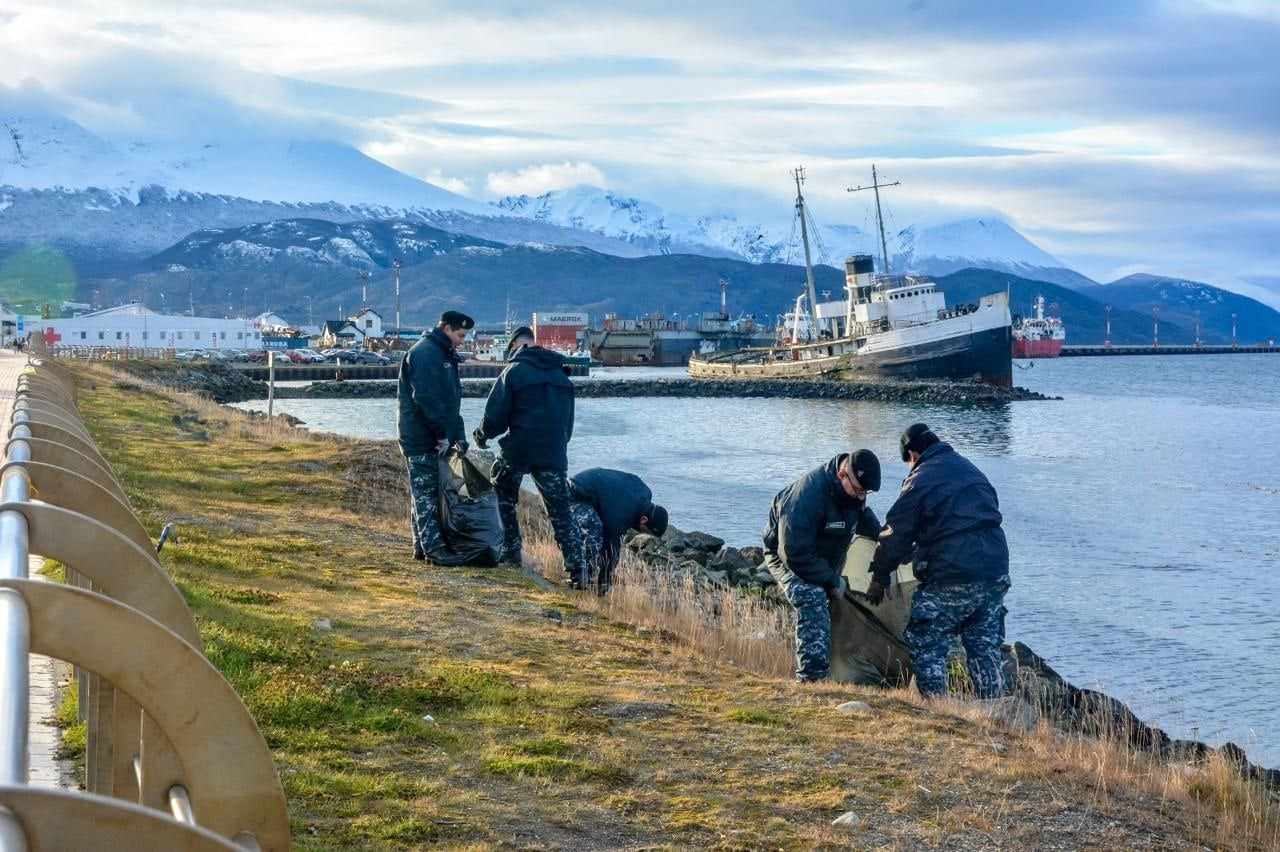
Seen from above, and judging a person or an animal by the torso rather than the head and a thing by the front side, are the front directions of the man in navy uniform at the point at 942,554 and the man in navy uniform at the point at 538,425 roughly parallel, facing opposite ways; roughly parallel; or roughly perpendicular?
roughly parallel

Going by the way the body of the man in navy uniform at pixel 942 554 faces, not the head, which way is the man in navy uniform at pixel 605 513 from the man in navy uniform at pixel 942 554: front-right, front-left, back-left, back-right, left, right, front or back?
front

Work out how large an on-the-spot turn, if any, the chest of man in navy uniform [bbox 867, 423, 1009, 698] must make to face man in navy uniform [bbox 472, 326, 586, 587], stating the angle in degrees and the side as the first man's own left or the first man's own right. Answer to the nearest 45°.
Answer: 0° — they already face them

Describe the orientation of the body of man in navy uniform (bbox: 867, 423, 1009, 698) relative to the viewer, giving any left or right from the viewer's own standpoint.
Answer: facing away from the viewer and to the left of the viewer

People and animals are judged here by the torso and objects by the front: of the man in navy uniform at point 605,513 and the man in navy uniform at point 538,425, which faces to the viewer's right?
the man in navy uniform at point 605,513

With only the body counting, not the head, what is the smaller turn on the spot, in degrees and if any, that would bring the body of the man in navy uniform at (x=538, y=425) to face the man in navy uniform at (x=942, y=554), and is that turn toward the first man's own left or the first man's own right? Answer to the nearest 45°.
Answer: approximately 180°

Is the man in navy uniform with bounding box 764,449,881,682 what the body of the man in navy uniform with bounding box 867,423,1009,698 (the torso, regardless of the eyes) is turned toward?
no

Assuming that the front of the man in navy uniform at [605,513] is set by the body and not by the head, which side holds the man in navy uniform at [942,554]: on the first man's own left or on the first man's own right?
on the first man's own right

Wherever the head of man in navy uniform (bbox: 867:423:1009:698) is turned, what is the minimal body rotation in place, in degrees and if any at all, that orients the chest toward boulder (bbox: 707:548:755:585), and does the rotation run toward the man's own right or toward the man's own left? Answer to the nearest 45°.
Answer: approximately 45° to the man's own right

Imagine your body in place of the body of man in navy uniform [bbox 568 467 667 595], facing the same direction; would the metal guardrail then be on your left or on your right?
on your right

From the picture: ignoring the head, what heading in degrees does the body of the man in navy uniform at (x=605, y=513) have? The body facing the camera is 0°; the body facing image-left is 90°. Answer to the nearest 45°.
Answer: approximately 270°

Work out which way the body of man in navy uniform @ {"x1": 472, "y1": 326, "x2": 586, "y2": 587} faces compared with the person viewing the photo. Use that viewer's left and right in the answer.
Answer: facing away from the viewer and to the left of the viewer

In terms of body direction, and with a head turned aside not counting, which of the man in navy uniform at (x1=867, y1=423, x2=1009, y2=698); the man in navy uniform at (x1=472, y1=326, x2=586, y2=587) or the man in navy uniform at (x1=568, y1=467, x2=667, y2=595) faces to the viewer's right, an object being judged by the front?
the man in navy uniform at (x1=568, y1=467, x2=667, y2=595)

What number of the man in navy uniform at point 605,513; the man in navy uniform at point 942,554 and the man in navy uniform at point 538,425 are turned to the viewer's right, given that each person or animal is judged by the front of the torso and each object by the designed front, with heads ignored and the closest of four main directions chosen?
1

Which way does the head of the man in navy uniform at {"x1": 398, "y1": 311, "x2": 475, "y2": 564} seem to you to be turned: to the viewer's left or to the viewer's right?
to the viewer's right

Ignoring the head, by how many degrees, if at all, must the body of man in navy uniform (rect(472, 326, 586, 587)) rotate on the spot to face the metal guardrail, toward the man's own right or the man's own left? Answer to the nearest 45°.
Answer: approximately 135° to the man's own left
